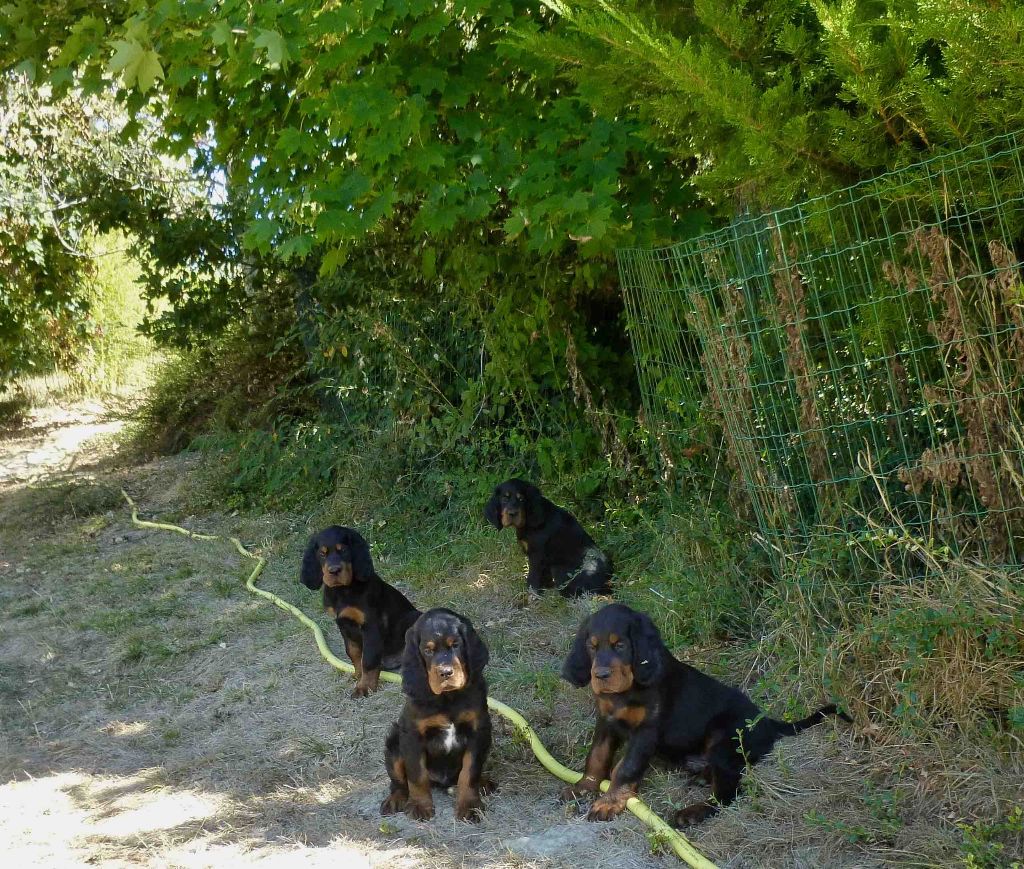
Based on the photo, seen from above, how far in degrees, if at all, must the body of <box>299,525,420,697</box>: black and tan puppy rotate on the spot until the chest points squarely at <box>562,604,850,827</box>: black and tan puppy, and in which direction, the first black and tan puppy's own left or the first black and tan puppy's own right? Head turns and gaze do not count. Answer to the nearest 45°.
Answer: approximately 90° to the first black and tan puppy's own left

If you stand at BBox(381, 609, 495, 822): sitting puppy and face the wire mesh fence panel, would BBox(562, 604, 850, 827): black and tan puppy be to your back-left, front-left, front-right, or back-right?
front-right

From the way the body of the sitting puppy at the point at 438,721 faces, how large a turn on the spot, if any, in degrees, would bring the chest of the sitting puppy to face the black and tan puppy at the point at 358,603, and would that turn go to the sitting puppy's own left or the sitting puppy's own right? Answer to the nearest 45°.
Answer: approximately 180°

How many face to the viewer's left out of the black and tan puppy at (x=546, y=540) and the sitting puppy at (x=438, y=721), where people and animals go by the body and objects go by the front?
1

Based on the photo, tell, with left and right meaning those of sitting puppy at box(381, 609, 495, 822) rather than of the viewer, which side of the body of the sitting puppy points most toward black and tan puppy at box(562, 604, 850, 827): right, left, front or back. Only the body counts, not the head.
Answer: left

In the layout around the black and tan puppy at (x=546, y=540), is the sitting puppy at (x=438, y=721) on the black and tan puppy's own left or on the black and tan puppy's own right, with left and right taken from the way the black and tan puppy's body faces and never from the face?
on the black and tan puppy's own left

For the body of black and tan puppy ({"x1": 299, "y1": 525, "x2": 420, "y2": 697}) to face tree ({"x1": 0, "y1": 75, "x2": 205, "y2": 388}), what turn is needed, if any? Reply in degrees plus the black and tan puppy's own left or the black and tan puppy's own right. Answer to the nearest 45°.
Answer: approximately 135° to the black and tan puppy's own right

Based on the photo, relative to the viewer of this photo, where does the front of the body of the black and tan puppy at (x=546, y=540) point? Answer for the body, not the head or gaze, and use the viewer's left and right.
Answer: facing to the left of the viewer

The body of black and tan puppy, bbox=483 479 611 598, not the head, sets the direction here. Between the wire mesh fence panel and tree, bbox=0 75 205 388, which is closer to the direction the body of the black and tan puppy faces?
the tree

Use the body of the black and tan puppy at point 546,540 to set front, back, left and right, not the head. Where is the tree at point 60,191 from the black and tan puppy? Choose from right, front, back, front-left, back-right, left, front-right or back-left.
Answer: front-right

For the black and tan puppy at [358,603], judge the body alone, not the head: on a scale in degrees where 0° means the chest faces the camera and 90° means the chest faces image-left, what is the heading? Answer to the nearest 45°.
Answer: approximately 45°

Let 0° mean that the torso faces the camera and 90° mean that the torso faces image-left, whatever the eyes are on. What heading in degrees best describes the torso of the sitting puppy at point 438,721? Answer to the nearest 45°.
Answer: approximately 0°

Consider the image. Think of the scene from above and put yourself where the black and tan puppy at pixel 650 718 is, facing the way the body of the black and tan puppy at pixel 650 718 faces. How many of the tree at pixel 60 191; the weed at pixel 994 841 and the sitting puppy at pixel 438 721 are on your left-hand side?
1

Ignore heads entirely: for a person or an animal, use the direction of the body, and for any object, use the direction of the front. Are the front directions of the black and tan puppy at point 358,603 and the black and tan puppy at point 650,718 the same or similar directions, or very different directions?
same or similar directions

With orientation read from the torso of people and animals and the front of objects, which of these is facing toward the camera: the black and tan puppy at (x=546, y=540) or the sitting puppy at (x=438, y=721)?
the sitting puppy
